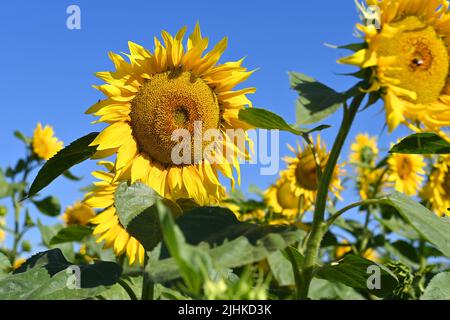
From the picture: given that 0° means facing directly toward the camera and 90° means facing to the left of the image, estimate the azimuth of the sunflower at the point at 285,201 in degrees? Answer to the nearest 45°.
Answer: approximately 0°

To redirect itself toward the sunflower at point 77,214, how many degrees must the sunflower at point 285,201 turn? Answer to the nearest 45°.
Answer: approximately 135° to its right

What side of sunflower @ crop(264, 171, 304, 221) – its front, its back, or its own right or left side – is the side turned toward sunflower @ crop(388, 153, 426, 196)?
left

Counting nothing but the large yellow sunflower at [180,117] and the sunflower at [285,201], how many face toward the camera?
2

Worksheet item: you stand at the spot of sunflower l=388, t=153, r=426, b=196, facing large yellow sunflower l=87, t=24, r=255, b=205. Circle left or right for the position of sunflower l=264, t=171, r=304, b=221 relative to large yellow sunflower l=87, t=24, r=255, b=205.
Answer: right

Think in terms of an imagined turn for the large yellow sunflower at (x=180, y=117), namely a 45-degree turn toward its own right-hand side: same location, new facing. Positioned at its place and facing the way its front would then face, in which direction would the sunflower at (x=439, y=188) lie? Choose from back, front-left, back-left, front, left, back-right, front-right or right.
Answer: back
